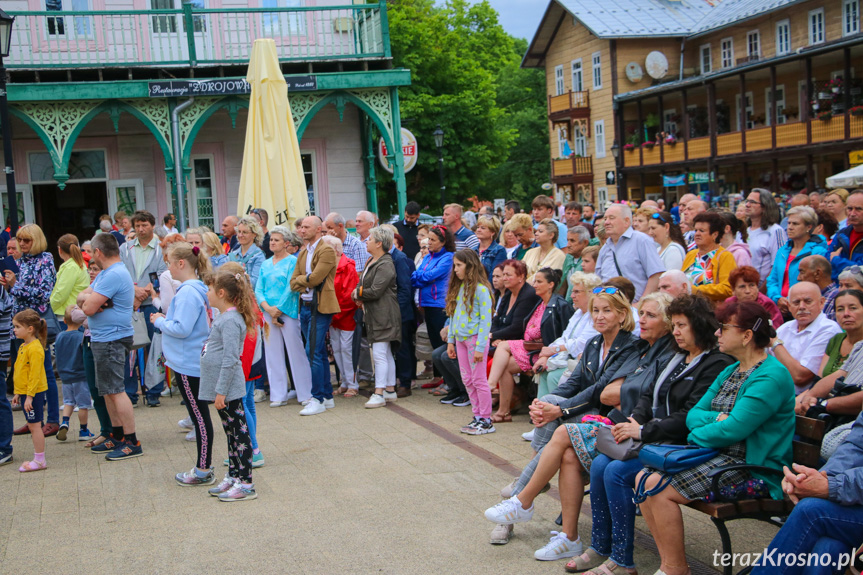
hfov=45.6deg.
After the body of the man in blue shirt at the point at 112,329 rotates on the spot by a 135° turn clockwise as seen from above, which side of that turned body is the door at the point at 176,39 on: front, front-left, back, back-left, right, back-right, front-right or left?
front-left

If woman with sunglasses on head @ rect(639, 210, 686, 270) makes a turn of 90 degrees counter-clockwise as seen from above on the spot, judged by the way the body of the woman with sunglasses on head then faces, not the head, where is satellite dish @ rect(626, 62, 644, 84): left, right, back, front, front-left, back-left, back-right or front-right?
back-left

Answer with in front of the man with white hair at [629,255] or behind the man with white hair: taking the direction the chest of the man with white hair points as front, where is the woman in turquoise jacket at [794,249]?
behind

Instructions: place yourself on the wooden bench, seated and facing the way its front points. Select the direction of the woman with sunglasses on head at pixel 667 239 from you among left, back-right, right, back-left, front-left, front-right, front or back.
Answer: back-right

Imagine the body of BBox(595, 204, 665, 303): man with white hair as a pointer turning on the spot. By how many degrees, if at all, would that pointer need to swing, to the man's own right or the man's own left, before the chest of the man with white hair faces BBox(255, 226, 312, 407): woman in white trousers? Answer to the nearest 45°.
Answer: approximately 45° to the man's own right

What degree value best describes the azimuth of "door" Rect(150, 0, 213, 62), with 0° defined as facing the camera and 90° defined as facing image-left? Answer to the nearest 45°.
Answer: approximately 0°

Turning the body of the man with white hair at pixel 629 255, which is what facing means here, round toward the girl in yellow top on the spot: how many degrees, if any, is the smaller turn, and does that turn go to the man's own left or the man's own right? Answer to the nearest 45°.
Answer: approximately 45° to the man's own right

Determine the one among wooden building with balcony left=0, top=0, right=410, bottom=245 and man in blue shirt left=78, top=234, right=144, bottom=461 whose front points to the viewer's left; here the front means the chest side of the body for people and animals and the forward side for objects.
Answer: the man in blue shirt

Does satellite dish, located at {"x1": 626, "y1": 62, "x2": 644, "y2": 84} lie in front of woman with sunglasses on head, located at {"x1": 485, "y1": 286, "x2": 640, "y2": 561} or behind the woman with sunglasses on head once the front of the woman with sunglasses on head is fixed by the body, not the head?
behind

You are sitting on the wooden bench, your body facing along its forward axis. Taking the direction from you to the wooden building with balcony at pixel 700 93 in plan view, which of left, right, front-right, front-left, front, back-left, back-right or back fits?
back-right

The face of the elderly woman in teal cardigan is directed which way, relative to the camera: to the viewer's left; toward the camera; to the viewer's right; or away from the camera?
to the viewer's left
